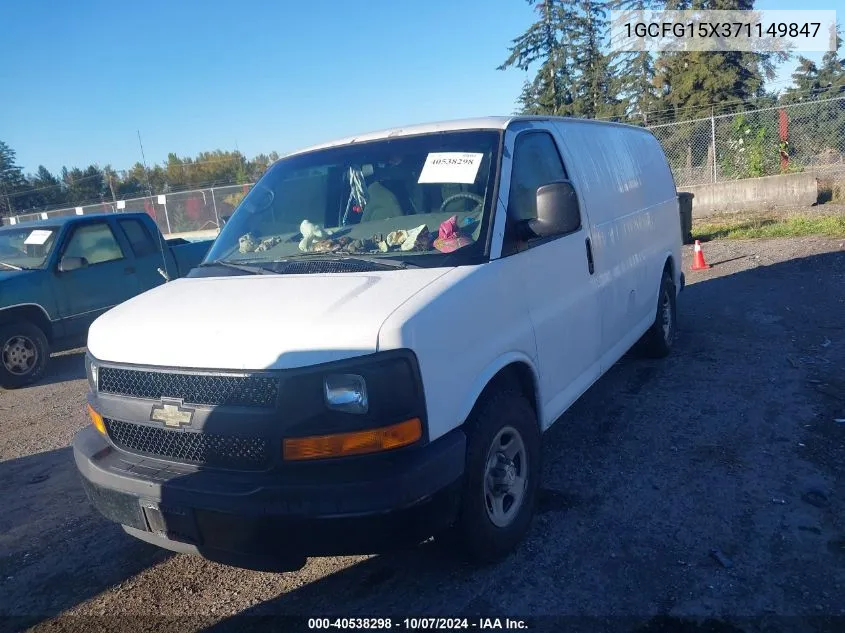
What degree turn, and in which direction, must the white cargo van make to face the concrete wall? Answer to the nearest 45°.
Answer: approximately 180°

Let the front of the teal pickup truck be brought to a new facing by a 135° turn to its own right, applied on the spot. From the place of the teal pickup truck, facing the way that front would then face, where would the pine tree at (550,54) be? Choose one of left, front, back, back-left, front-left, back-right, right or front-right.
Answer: front-right

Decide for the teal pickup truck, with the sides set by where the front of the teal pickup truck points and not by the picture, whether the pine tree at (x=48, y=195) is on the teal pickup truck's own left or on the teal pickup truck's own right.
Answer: on the teal pickup truck's own right

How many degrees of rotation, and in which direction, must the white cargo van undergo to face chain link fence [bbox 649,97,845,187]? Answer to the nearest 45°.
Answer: approximately 180°

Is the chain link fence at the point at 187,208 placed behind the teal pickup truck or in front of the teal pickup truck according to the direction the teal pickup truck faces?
behind

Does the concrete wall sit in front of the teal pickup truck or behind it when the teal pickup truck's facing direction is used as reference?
behind

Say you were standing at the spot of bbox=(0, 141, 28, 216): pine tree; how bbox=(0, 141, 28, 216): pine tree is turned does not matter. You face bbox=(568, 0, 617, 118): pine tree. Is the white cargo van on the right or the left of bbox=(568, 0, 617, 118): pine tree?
right

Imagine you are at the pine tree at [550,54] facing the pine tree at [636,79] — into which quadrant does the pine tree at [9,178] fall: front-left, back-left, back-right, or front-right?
back-left

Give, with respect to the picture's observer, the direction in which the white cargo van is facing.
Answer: facing the viewer and to the left of the viewer

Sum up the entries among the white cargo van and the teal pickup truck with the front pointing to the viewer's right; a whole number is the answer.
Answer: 0

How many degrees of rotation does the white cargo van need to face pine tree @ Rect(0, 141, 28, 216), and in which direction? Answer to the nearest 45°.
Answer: approximately 90° to its right
